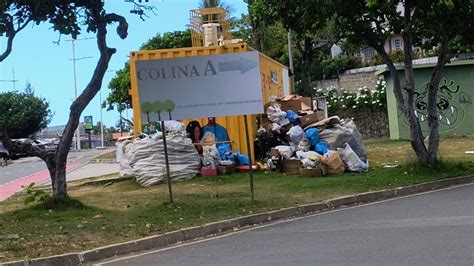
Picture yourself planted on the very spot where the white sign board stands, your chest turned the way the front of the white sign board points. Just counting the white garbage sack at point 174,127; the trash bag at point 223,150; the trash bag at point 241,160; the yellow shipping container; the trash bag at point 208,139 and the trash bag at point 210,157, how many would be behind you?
6

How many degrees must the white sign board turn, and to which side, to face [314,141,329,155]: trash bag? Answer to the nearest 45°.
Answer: approximately 135° to its left

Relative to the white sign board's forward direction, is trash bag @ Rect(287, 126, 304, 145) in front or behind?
behind

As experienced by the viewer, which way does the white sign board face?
facing the viewer

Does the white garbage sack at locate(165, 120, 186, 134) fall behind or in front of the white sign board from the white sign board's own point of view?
behind

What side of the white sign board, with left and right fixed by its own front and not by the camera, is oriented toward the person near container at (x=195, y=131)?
back

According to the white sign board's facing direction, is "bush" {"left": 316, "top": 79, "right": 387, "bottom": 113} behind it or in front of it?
behind

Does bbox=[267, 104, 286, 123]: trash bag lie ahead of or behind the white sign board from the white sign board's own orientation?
behind

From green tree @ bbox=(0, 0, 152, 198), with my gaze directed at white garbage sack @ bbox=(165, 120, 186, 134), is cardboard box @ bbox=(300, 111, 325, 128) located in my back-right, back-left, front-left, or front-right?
front-right

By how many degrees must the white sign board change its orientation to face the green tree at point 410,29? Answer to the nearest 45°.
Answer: approximately 135° to its left

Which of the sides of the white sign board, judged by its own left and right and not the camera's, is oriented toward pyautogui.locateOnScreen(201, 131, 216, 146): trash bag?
back

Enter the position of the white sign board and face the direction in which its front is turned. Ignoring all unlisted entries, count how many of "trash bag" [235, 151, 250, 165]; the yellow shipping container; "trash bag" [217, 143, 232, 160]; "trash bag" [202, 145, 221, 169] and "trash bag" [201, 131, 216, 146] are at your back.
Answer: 5

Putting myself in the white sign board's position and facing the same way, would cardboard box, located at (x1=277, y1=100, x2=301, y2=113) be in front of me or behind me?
behind

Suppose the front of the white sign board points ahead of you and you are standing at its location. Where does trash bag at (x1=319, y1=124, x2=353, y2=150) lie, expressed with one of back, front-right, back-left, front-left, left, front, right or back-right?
back-left

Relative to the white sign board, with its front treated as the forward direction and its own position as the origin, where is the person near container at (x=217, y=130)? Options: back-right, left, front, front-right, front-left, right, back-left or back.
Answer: back

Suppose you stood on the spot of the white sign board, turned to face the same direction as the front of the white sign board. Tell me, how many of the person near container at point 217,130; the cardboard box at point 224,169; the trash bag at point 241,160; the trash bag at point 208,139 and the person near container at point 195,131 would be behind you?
5

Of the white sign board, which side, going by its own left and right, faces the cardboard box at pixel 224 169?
back

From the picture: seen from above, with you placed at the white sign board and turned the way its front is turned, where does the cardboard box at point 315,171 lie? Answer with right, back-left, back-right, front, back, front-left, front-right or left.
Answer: back-left

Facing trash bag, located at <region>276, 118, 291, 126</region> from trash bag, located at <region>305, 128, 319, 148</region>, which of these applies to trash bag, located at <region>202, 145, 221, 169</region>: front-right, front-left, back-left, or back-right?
front-left
